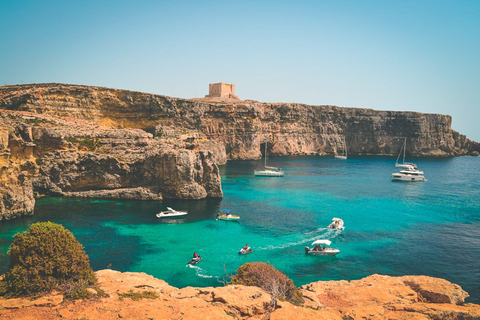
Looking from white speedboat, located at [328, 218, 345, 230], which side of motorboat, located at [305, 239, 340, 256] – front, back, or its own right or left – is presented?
left

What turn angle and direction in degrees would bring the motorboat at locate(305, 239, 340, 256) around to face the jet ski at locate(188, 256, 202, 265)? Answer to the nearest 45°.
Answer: approximately 135° to its right

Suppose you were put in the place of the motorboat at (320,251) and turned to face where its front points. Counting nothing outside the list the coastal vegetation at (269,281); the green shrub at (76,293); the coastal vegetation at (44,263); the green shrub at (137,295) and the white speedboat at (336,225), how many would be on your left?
1

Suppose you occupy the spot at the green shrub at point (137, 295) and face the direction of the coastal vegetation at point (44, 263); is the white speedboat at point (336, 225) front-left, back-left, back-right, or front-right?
back-right

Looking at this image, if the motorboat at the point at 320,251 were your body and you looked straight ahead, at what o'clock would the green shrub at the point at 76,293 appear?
The green shrub is roughly at 4 o'clock from the motorboat.

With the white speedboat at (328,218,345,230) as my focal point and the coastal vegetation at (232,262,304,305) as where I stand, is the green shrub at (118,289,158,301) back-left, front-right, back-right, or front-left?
back-left

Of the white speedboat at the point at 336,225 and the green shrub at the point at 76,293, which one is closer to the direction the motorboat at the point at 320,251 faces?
the white speedboat

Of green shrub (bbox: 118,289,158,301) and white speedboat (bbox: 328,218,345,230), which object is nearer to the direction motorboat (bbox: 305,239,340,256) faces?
the white speedboat

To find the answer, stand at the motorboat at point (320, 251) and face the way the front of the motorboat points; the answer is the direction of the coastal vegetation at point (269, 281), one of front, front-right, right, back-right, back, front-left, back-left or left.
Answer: right

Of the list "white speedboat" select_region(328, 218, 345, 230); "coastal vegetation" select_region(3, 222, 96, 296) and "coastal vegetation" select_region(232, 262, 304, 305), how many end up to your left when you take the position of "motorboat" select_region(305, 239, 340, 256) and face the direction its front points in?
1

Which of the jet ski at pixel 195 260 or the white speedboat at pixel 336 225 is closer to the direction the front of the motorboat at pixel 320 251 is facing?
the white speedboat

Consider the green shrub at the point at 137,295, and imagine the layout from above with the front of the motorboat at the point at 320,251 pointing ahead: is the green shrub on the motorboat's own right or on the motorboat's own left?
on the motorboat's own right

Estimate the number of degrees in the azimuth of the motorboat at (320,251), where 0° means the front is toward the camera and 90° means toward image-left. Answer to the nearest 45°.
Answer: approximately 270°

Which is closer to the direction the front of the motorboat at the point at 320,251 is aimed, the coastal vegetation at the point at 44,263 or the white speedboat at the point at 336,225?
the white speedboat

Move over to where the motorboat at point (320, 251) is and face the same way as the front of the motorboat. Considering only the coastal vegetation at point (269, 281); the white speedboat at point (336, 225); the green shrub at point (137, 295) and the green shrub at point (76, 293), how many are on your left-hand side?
1
